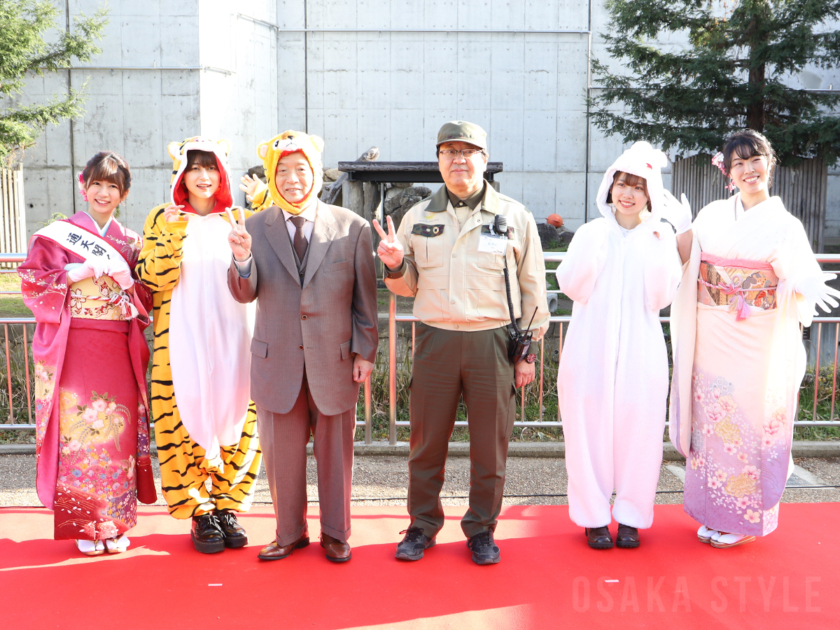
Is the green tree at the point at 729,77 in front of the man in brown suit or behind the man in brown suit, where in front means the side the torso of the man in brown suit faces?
behind

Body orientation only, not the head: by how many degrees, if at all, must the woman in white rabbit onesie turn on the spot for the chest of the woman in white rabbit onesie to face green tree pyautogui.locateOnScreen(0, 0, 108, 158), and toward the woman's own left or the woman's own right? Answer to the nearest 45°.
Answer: approximately 135° to the woman's own right

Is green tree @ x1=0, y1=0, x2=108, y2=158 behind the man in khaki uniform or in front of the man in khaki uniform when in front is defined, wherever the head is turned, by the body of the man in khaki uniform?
behind

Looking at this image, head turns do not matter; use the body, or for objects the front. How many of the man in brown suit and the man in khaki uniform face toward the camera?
2

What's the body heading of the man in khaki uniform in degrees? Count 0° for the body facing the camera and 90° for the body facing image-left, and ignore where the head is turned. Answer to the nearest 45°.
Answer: approximately 0°

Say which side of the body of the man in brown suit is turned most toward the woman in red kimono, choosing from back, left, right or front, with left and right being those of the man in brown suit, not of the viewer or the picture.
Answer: right

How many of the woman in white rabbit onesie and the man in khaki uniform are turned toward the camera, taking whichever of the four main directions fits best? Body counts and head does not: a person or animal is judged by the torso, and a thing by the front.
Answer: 2
